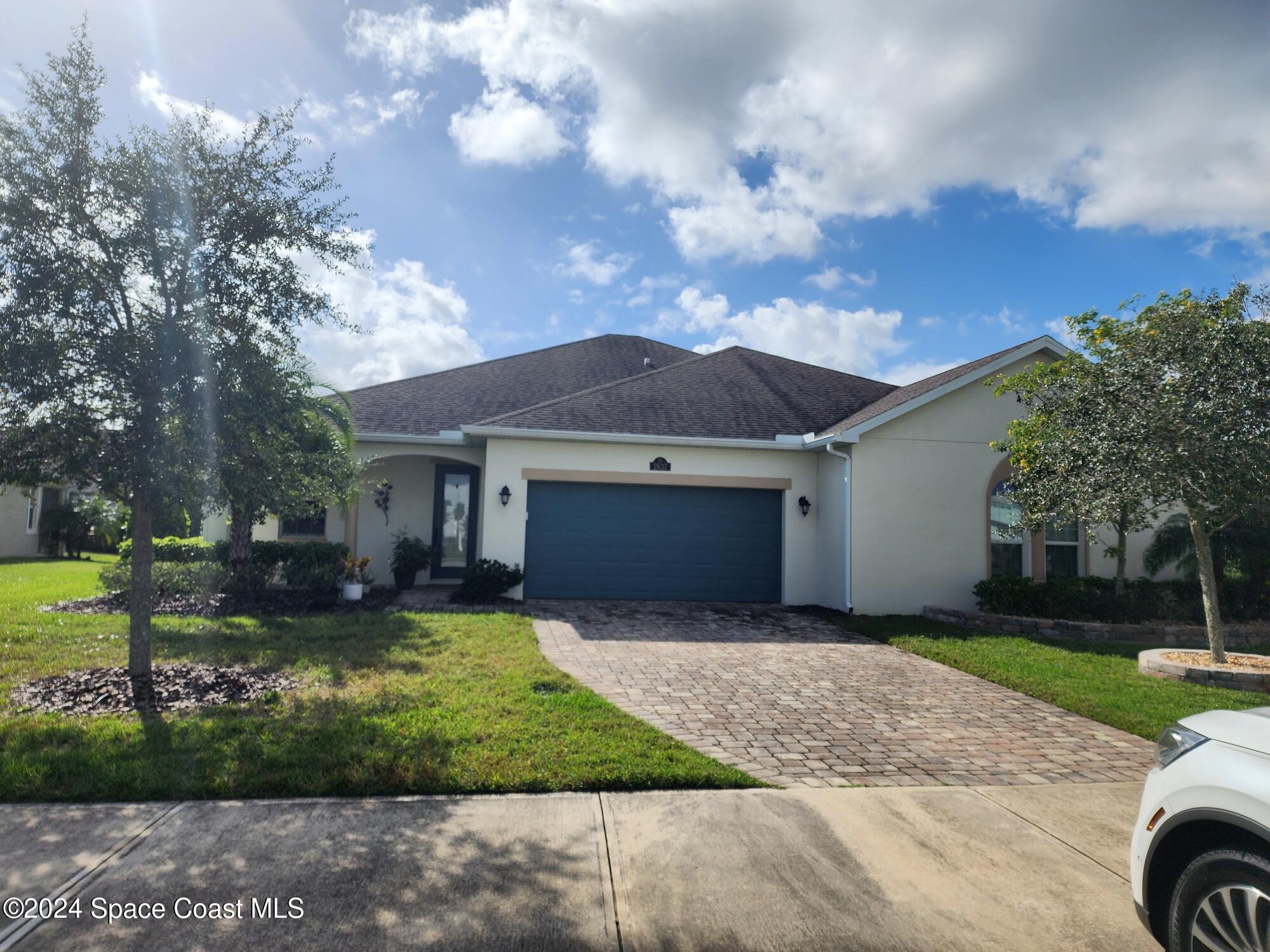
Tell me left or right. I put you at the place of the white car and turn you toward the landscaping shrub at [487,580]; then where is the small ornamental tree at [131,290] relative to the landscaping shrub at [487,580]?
left

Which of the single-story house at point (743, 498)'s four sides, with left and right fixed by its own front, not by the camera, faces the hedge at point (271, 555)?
right

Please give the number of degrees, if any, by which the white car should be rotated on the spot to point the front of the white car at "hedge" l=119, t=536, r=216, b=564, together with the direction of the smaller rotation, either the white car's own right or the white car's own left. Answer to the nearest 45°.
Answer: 0° — it already faces it

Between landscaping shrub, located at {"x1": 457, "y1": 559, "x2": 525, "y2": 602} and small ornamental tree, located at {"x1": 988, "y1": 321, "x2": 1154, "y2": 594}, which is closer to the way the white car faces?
the landscaping shrub

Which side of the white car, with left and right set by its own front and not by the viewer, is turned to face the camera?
left

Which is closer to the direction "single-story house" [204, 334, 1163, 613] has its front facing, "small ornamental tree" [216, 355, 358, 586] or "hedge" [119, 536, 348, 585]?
the small ornamental tree

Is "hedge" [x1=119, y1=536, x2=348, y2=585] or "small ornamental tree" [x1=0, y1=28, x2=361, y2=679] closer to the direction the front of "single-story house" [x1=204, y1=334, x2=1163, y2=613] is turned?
the small ornamental tree

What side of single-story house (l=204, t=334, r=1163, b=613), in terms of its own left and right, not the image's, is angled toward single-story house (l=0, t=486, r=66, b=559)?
right

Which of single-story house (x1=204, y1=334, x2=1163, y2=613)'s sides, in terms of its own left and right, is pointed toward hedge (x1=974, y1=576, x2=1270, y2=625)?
left

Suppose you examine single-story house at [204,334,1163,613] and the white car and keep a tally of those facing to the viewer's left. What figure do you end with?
1
